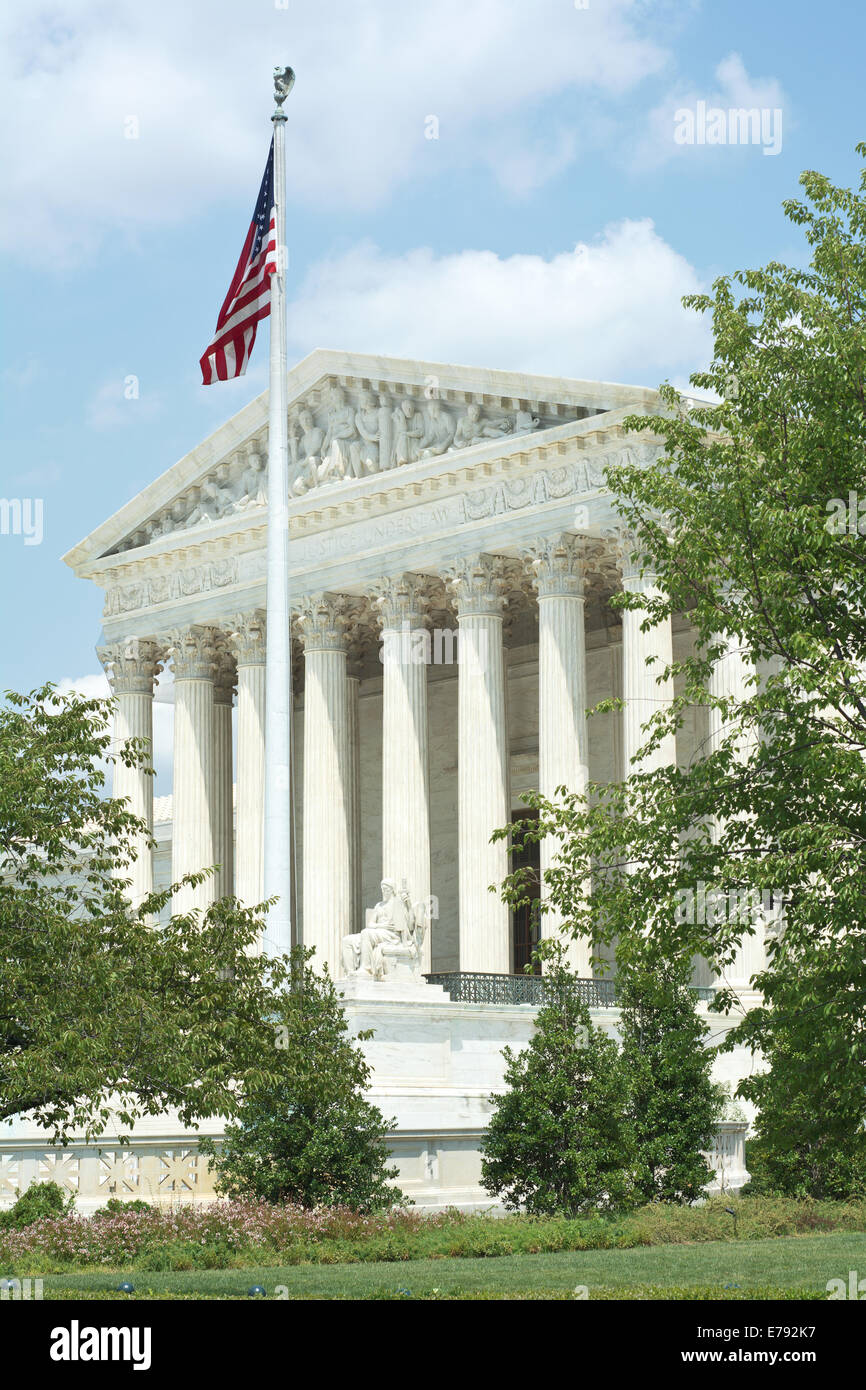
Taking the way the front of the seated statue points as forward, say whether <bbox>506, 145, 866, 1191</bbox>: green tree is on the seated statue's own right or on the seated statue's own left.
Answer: on the seated statue's own left

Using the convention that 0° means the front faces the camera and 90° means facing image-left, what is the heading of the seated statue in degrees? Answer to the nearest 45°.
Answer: approximately 45°

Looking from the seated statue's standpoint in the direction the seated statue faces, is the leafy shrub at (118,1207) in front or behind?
in front

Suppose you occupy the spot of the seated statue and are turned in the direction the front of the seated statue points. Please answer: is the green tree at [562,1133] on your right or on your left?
on your left

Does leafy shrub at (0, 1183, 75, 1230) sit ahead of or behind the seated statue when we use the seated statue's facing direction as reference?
ahead

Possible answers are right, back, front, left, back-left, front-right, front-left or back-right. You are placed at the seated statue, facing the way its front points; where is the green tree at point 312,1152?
front-left
